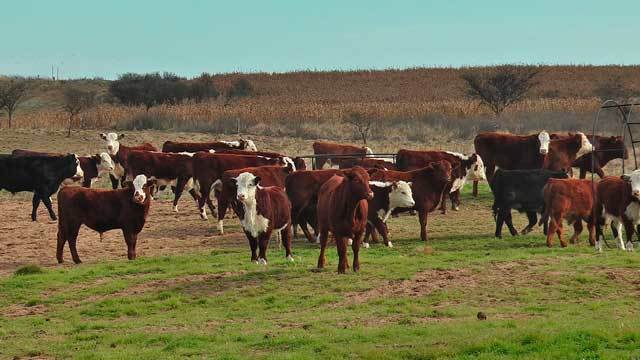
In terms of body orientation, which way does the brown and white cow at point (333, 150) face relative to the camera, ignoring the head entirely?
to the viewer's right

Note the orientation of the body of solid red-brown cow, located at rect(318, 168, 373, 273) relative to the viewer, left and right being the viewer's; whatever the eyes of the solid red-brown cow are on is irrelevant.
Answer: facing the viewer and to the right of the viewer

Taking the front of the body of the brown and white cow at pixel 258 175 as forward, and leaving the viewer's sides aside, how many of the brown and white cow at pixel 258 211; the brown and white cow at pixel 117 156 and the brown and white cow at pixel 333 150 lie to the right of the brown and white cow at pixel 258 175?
1

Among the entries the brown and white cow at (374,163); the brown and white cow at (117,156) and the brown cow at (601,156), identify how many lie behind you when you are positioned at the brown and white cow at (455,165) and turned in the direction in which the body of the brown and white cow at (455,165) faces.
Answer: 2

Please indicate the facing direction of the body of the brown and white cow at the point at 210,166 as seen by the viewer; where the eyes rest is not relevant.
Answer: to the viewer's right

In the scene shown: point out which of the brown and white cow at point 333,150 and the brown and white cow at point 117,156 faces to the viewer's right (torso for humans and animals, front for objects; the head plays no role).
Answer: the brown and white cow at point 333,150

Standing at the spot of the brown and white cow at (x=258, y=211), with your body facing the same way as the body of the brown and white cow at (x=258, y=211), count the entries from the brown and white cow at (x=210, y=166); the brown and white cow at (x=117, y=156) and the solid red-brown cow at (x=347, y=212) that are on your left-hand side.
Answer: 1

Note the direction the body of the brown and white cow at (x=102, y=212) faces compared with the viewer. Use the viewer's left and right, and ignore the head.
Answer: facing to the right of the viewer

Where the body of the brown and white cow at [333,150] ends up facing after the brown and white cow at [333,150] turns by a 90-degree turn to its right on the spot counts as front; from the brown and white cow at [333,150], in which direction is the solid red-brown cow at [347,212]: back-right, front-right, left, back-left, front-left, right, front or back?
front

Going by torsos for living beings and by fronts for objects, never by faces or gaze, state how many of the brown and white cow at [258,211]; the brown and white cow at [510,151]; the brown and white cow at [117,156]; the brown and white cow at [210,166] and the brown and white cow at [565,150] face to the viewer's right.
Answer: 3

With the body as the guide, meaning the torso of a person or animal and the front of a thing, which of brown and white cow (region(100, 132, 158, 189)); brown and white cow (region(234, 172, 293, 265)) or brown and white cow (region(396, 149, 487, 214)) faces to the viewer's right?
brown and white cow (region(396, 149, 487, 214))

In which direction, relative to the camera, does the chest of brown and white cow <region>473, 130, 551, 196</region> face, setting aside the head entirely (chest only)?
to the viewer's right

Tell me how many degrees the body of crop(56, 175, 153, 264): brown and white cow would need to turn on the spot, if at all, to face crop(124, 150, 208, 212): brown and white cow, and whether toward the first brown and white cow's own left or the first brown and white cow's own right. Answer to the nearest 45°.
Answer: approximately 90° to the first brown and white cow's own left
